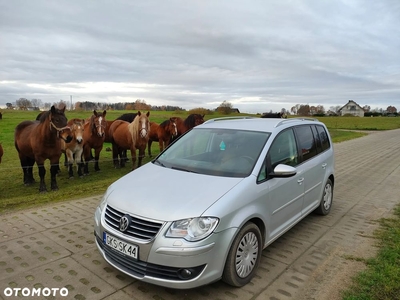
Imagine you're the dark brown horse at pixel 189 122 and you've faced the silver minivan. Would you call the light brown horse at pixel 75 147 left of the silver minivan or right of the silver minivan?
right

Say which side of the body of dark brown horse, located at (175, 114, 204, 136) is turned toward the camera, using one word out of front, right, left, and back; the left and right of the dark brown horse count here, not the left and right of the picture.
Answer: right

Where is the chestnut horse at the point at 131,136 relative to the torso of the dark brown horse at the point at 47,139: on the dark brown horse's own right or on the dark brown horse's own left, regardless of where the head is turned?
on the dark brown horse's own left

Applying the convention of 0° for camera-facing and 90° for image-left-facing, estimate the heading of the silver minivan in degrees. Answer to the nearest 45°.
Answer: approximately 45°

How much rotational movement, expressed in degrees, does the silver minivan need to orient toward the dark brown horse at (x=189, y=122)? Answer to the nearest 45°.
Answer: approximately 135° to its right

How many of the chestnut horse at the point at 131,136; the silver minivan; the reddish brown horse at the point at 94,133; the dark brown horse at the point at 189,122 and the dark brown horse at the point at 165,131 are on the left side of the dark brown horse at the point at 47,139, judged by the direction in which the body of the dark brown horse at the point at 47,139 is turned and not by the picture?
4

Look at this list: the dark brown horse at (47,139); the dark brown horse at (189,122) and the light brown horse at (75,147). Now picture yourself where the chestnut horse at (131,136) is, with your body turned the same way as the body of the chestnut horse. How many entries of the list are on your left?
1
